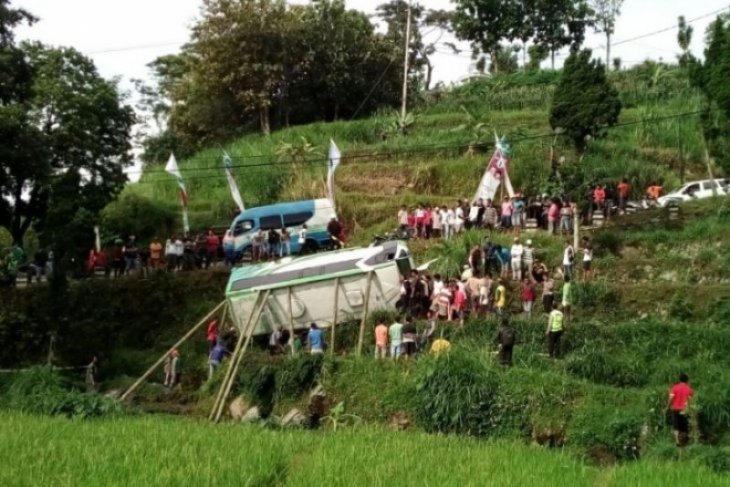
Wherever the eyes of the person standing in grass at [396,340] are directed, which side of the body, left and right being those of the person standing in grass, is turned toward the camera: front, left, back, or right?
back

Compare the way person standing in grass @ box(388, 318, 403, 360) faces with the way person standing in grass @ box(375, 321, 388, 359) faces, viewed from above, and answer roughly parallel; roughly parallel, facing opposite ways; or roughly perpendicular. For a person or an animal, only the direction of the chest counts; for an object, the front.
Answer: roughly parallel

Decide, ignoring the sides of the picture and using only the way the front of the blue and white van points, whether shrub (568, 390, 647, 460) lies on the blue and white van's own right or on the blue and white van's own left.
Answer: on the blue and white van's own left

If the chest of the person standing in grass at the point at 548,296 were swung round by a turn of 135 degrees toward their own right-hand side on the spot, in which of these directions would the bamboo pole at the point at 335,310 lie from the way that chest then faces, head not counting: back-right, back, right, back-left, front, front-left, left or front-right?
back-left

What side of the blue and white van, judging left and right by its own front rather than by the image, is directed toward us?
left

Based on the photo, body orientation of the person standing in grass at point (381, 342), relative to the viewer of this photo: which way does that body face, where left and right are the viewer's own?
facing away from the viewer

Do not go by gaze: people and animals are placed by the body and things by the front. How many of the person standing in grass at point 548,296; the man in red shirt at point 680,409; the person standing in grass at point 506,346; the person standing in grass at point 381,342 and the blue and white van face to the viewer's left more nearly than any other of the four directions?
1

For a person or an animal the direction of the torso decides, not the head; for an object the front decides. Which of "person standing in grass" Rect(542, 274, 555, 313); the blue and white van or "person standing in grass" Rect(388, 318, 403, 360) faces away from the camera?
"person standing in grass" Rect(388, 318, 403, 360)

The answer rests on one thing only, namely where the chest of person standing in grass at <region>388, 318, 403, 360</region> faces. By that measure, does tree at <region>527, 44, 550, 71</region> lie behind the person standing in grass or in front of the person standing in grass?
in front

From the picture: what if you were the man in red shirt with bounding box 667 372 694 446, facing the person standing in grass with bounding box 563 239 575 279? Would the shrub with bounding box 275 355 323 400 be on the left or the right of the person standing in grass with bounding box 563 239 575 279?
left

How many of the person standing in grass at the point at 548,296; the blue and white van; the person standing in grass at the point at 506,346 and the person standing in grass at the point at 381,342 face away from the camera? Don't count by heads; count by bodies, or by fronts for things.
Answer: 2

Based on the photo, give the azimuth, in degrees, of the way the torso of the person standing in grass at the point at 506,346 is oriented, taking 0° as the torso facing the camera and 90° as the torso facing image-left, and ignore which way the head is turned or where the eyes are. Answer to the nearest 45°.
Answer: approximately 180°

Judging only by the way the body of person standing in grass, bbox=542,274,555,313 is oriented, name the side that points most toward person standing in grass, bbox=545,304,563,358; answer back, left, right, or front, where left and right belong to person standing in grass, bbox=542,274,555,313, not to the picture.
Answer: left

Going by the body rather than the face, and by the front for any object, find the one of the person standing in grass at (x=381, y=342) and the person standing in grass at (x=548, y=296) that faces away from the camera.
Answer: the person standing in grass at (x=381, y=342)
